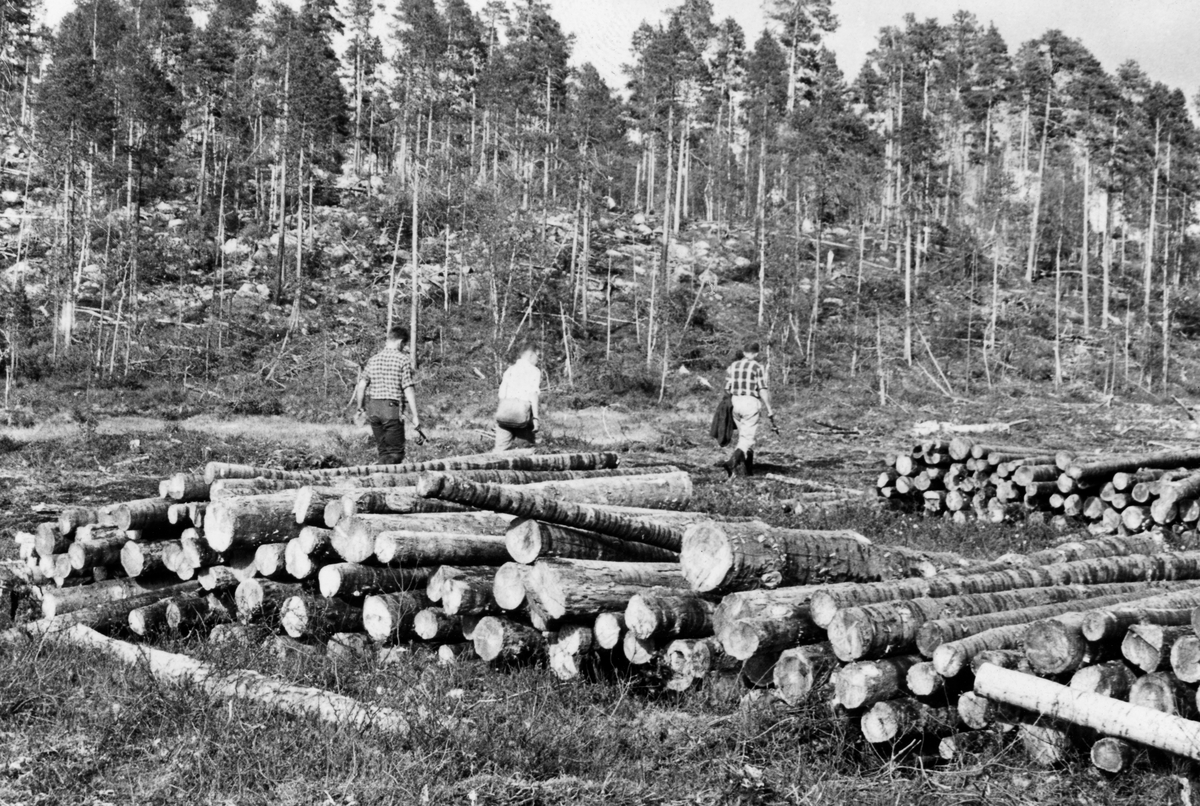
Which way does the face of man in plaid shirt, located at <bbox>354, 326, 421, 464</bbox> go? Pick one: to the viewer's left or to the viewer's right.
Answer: to the viewer's right

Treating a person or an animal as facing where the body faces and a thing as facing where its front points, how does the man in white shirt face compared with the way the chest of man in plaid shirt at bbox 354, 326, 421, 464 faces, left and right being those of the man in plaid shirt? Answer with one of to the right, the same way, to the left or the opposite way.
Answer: the same way

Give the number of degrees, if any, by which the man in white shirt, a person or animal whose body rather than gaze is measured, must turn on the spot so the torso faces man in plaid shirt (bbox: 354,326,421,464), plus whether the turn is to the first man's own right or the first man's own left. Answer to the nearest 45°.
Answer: approximately 135° to the first man's own left

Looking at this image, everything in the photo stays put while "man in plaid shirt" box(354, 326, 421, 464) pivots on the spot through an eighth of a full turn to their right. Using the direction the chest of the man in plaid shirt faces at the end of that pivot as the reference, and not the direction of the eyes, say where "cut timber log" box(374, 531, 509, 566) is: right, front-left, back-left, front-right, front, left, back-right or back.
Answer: right

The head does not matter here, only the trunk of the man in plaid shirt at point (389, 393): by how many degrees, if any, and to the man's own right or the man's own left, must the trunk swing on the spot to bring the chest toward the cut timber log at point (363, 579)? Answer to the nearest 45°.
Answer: approximately 135° to the man's own right

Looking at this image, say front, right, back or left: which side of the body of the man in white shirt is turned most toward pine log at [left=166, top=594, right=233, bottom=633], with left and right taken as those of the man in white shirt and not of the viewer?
back

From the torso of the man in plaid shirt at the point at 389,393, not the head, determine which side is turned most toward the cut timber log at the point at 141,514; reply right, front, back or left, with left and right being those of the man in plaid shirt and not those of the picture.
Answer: back

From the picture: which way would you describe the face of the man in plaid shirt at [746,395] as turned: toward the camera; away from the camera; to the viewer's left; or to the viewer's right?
away from the camera

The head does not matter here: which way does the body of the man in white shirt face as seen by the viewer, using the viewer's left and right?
facing away from the viewer and to the right of the viewer

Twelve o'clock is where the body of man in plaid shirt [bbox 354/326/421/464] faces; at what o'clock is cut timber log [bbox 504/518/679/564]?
The cut timber log is roughly at 4 o'clock from the man in plaid shirt.

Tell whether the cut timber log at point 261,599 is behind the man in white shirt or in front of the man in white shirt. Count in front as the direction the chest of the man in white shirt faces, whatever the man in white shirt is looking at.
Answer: behind

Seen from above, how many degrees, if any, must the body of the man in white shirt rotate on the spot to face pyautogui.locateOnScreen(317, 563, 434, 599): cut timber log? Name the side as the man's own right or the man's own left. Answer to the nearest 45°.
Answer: approximately 135° to the man's own right

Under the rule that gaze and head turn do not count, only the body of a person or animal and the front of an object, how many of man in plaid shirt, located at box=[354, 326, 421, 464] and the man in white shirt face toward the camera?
0

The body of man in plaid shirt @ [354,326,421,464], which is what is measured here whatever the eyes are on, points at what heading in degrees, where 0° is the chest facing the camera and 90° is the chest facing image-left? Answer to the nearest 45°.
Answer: approximately 225°

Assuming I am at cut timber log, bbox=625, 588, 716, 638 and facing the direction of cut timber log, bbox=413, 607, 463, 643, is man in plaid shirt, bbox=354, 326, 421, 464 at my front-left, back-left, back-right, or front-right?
front-right

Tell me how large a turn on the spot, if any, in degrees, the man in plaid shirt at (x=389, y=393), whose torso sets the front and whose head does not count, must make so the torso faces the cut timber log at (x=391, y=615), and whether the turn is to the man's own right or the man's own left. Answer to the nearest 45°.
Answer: approximately 135° to the man's own right

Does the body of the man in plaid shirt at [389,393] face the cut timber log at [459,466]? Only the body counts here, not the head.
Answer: no
